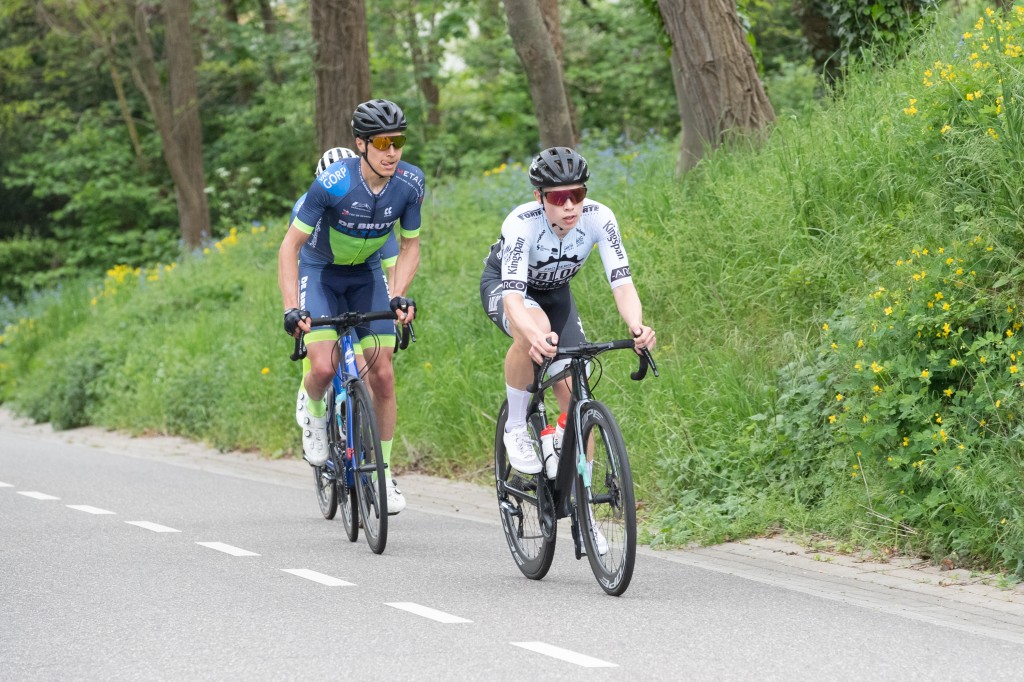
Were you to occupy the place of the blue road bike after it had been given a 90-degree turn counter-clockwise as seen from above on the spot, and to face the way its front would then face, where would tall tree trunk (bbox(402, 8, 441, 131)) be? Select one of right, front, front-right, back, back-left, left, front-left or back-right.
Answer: left

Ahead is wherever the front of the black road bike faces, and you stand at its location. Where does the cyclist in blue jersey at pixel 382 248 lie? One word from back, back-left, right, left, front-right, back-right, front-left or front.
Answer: back

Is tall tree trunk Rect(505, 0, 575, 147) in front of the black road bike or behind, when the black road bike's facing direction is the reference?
behind

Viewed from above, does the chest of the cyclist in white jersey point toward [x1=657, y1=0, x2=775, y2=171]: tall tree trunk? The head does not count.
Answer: no

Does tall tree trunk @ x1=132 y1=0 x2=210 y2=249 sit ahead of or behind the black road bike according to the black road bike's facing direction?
behind

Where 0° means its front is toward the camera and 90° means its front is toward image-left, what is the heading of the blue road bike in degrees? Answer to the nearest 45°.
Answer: approximately 0°

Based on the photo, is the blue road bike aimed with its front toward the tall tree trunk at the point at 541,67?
no

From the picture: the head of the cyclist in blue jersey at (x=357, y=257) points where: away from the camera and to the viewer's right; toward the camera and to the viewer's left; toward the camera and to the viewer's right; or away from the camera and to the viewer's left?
toward the camera and to the viewer's right

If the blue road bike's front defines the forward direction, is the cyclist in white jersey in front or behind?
in front

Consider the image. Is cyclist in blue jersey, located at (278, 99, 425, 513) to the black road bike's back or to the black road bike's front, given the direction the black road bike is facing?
to the back

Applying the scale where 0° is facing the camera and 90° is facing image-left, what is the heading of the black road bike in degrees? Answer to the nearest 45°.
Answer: approximately 315°

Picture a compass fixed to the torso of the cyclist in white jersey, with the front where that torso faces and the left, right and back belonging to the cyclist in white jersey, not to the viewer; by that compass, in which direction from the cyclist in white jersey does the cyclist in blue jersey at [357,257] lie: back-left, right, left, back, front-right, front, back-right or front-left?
back

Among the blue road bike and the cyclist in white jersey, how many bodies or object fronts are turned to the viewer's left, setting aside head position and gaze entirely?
0

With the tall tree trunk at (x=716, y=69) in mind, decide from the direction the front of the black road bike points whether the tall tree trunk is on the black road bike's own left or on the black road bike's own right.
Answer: on the black road bike's own left

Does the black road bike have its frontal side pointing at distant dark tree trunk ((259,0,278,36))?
no

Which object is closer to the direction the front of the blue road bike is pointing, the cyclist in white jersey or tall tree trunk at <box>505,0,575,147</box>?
the cyclist in white jersey

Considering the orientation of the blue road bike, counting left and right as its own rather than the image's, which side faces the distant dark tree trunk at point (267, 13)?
back

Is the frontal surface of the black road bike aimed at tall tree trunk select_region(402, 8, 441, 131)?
no
